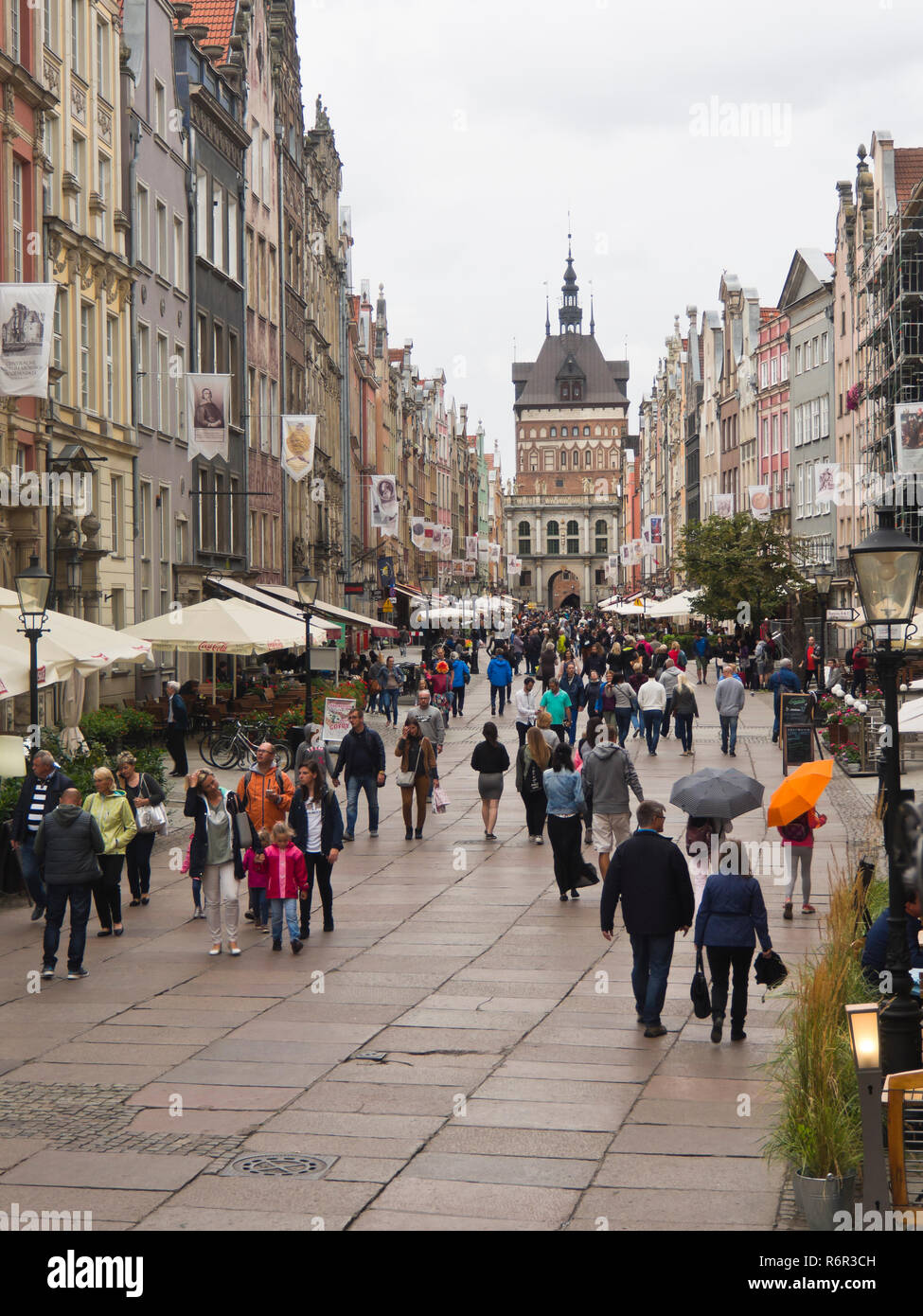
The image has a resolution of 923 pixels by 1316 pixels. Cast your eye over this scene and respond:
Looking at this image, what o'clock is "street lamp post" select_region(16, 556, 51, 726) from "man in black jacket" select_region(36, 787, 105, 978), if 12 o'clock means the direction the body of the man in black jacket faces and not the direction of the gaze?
The street lamp post is roughly at 12 o'clock from the man in black jacket.

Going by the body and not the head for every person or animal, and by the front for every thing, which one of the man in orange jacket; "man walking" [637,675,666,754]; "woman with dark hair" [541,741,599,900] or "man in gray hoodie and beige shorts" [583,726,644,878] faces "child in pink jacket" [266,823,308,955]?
the man in orange jacket

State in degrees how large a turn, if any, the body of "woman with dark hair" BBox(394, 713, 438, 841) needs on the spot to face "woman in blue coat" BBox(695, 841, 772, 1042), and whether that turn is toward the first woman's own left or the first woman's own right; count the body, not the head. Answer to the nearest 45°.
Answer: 0° — they already face them

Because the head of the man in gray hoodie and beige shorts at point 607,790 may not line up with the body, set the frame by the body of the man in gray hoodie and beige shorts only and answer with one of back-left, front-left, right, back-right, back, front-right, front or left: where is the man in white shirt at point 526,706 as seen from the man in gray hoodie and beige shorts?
front

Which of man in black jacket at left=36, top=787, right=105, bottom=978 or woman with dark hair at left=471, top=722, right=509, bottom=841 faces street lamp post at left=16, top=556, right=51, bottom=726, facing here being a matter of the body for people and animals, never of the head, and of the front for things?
the man in black jacket

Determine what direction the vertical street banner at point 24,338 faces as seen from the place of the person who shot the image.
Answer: facing the viewer

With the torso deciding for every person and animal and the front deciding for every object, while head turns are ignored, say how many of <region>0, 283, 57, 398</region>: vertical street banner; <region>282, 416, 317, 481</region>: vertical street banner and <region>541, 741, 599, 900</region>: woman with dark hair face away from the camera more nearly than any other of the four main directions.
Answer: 1

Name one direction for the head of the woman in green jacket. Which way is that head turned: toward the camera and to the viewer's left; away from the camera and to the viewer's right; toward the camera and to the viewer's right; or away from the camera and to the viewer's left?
toward the camera and to the viewer's left

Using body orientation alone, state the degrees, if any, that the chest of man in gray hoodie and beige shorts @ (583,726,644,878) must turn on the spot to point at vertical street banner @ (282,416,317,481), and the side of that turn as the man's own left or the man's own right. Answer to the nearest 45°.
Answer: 0° — they already face it

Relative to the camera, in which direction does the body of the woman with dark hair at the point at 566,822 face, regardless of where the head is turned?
away from the camera

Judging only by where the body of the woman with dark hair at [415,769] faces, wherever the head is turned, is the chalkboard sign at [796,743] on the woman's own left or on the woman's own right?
on the woman's own left

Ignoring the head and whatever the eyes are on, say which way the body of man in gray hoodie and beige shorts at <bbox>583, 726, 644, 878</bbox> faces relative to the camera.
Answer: away from the camera

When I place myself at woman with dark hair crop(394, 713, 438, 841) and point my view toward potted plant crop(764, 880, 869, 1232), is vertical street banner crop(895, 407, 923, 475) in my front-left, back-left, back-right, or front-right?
back-left

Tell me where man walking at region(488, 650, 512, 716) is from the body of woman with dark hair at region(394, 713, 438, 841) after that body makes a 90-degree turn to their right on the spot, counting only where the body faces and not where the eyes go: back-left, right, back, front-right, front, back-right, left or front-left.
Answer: right

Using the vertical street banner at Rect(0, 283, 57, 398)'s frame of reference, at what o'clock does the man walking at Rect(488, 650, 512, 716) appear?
The man walking is roughly at 7 o'clock from the vertical street banner.

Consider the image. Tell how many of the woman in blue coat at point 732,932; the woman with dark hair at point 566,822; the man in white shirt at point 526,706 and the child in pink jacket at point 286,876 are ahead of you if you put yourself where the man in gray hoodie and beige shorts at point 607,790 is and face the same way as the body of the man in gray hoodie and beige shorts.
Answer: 1

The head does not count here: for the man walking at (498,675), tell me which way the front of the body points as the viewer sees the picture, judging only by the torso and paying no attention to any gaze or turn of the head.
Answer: away from the camera

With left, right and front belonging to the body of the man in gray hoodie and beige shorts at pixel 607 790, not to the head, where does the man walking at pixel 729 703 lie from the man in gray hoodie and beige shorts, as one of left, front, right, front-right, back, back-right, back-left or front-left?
front

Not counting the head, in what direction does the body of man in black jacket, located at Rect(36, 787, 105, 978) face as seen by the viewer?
away from the camera

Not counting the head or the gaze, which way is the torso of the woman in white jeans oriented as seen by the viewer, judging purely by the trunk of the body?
toward the camera
